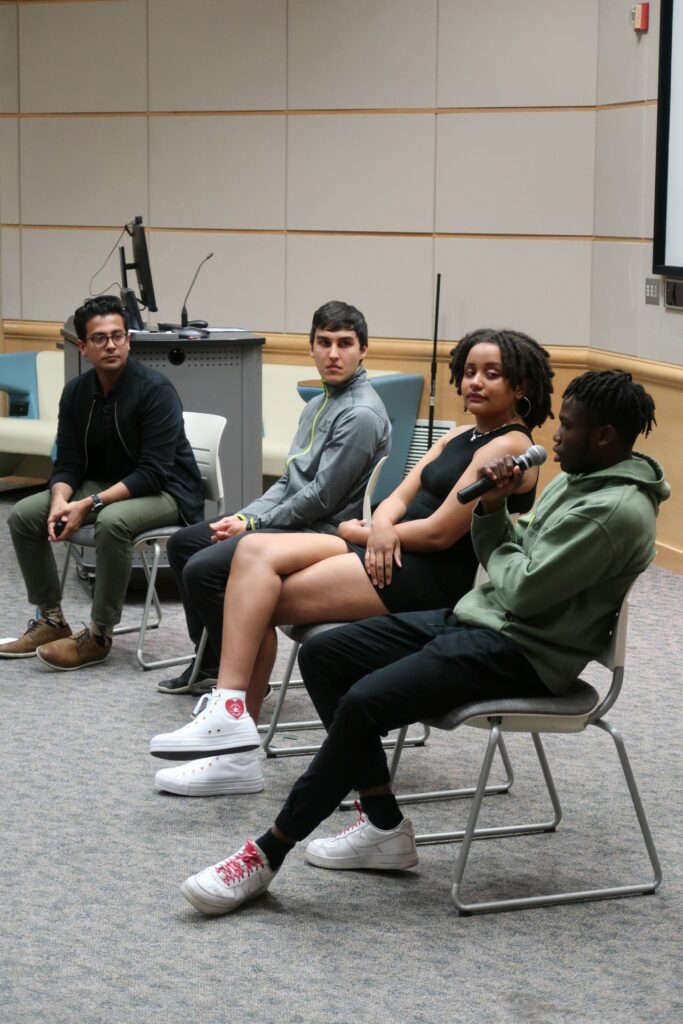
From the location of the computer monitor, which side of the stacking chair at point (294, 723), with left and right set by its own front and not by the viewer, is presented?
right

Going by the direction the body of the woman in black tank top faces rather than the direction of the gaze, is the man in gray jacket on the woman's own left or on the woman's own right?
on the woman's own right

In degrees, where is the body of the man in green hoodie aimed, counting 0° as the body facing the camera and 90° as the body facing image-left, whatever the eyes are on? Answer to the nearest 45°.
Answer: approximately 90°

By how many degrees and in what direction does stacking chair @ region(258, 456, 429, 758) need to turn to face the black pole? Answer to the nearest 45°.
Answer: approximately 90° to its right

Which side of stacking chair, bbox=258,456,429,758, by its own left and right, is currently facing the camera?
left

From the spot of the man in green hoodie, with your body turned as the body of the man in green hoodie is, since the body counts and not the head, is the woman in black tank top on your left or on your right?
on your right

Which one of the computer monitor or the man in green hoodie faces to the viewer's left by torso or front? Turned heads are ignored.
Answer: the man in green hoodie

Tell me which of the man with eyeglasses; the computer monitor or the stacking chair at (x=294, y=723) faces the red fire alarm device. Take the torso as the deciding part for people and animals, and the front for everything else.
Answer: the computer monitor
